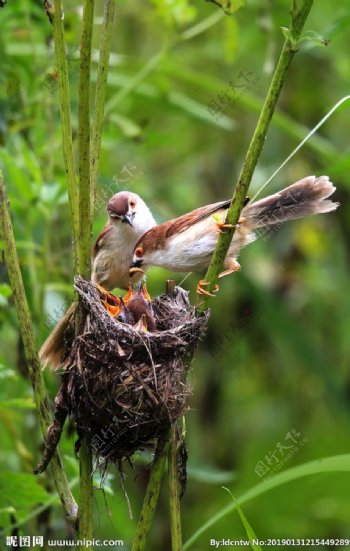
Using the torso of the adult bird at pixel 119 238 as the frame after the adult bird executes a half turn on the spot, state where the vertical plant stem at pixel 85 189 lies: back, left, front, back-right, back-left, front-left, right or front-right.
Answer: back-left

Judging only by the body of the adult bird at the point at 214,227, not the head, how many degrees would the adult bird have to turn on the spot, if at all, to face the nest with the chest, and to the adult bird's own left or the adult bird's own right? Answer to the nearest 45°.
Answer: approximately 45° to the adult bird's own left

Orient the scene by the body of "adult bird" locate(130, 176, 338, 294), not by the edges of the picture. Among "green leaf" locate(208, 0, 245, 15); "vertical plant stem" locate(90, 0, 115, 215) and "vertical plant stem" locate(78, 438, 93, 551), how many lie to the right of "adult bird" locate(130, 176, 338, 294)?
1

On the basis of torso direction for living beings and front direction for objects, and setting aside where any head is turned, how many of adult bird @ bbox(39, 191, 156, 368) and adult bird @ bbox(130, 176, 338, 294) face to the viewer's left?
1

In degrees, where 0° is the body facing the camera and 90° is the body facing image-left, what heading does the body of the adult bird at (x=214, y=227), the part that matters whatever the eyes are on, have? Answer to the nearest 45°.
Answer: approximately 90°

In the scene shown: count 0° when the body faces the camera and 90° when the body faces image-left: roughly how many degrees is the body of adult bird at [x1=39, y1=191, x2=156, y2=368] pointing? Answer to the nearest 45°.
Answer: approximately 315°
